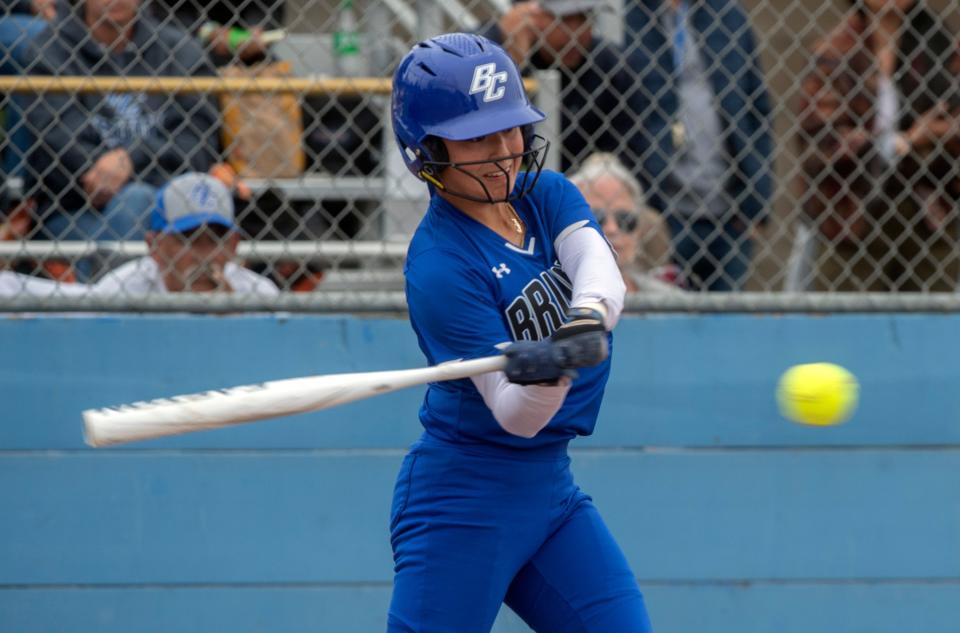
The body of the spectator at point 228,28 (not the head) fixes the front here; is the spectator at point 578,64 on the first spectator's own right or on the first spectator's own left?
on the first spectator's own left

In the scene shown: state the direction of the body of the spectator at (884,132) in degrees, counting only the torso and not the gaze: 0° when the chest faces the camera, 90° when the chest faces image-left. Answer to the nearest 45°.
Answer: approximately 0°

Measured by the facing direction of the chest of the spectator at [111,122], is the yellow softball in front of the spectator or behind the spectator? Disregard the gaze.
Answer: in front

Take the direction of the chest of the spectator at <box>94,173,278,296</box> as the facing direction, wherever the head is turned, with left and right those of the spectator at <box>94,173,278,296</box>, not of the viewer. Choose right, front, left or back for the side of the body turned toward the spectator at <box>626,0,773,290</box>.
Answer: left

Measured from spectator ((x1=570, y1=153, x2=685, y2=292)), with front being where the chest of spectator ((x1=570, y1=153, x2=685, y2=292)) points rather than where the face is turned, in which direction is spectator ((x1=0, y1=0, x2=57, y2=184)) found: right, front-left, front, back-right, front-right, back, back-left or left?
right

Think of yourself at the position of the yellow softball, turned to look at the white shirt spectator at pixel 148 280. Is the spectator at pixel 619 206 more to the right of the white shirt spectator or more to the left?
right

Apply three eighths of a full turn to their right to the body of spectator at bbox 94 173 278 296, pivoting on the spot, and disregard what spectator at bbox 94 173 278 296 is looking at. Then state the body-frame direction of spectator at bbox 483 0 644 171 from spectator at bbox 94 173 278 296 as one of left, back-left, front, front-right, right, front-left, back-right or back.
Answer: back-right

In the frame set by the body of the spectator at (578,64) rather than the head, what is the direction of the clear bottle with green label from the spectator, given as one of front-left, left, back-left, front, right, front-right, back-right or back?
right

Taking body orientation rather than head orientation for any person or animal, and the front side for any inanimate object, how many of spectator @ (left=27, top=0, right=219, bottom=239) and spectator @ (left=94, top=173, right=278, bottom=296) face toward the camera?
2
